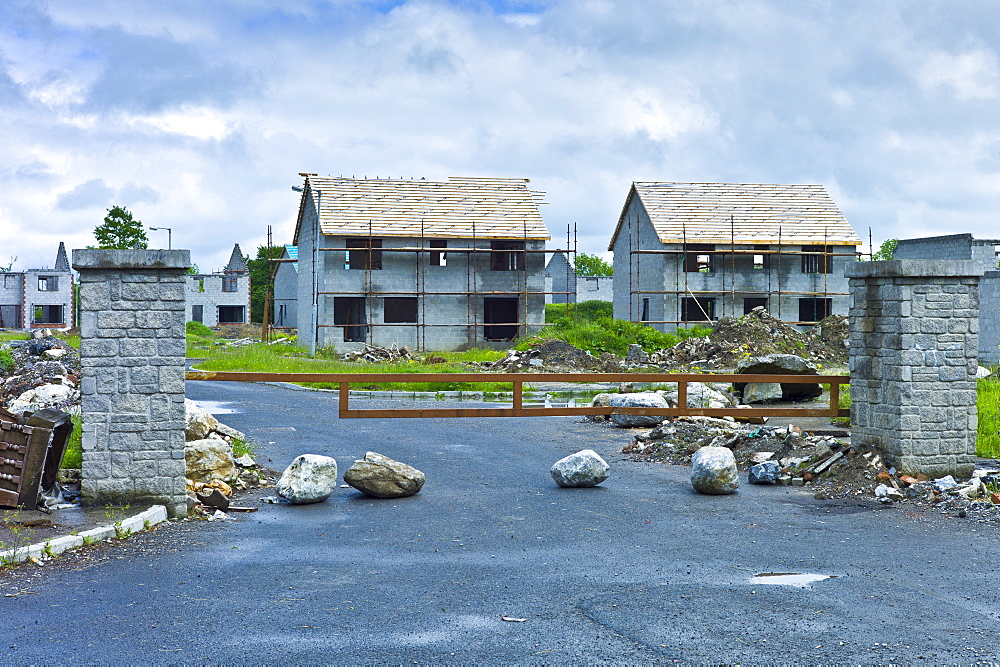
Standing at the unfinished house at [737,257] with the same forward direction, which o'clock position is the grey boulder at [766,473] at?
The grey boulder is roughly at 12 o'clock from the unfinished house.

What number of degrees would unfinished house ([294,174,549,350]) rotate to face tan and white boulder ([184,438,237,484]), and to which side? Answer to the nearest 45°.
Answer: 0° — it already faces it

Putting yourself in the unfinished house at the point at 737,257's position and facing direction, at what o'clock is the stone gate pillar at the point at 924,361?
The stone gate pillar is roughly at 12 o'clock from the unfinished house.

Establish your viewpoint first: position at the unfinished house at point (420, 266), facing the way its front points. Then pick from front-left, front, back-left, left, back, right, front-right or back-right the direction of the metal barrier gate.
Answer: front

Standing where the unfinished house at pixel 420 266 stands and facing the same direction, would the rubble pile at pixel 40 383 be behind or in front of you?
in front

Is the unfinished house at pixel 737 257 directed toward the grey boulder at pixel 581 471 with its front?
yes

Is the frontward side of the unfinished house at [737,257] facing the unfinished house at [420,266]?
no

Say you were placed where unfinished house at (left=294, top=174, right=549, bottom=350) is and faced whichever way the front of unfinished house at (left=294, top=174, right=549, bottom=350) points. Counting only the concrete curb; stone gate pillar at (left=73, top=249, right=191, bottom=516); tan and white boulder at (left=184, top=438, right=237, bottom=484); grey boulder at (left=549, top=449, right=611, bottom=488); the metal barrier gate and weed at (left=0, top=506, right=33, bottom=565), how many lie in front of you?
6

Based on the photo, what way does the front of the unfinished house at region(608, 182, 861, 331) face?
toward the camera

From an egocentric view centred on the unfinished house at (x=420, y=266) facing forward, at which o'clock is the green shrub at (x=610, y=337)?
The green shrub is roughly at 10 o'clock from the unfinished house.

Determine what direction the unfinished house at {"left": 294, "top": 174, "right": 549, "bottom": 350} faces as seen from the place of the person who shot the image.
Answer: facing the viewer

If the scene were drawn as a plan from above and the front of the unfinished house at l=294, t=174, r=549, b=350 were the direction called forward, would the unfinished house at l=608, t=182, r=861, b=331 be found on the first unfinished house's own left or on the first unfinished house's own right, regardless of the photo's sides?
on the first unfinished house's own left

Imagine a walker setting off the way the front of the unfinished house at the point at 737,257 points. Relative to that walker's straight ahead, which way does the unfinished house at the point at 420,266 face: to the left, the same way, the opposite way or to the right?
the same way

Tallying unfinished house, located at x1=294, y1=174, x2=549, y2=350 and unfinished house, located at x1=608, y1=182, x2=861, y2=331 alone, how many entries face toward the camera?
2

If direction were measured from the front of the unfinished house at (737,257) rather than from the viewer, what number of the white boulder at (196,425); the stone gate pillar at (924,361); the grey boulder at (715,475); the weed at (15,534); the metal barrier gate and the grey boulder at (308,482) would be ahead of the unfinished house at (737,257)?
6

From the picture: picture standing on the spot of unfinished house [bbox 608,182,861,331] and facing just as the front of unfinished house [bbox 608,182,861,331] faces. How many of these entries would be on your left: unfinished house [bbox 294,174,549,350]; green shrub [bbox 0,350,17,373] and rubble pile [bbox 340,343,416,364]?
0

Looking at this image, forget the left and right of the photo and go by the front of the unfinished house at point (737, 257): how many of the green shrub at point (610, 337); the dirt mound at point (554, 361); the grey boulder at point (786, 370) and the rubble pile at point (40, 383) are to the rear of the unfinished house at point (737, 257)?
0

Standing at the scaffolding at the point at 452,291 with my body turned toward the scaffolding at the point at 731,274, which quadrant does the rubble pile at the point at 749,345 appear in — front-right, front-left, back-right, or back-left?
front-right

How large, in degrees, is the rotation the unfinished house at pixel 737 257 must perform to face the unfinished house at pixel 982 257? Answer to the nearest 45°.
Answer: approximately 45° to its left

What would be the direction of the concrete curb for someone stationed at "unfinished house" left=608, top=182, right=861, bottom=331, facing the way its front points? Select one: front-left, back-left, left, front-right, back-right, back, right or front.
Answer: front

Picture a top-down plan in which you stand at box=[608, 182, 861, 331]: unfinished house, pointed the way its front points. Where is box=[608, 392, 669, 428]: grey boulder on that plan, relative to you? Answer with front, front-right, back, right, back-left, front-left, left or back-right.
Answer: front
